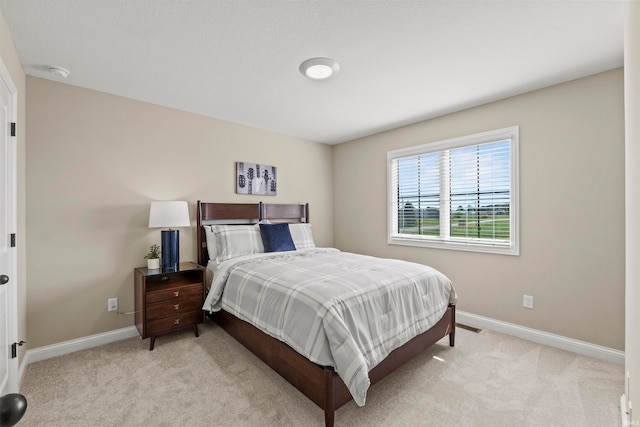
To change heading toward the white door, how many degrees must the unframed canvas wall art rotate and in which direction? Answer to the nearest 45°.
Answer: approximately 90° to its right

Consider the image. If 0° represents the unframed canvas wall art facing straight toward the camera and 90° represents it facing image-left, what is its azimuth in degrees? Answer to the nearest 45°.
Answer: approximately 315°

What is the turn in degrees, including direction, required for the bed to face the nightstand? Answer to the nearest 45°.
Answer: approximately 135° to its right

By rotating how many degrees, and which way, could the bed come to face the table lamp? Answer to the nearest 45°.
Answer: approximately 135° to its right
